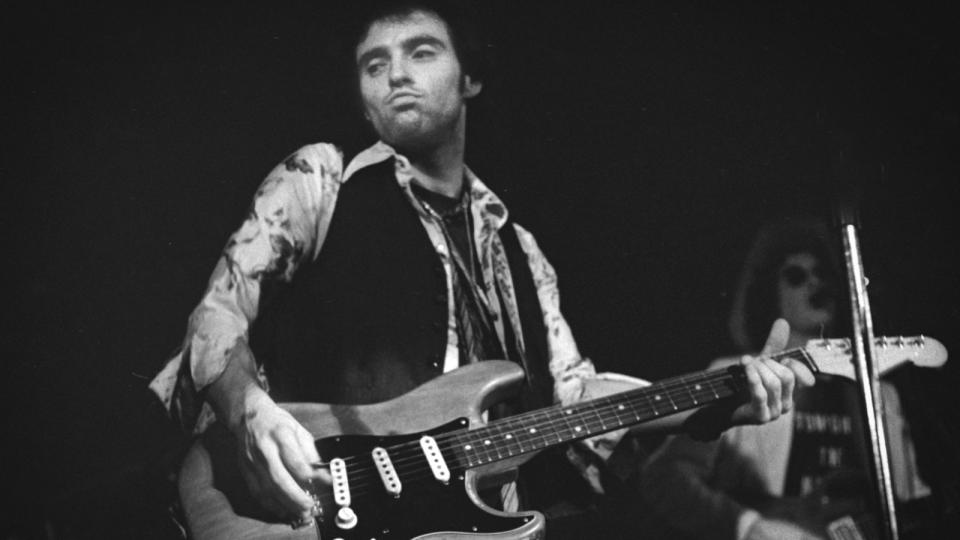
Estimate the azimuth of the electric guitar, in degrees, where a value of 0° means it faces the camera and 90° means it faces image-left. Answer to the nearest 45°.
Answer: approximately 0°

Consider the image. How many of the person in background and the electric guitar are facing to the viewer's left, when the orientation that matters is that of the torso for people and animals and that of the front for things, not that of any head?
0

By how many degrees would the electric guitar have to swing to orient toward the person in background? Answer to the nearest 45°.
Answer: approximately 135° to its left

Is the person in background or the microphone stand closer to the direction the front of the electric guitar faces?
the microphone stand

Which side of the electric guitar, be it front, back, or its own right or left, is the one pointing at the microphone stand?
left
